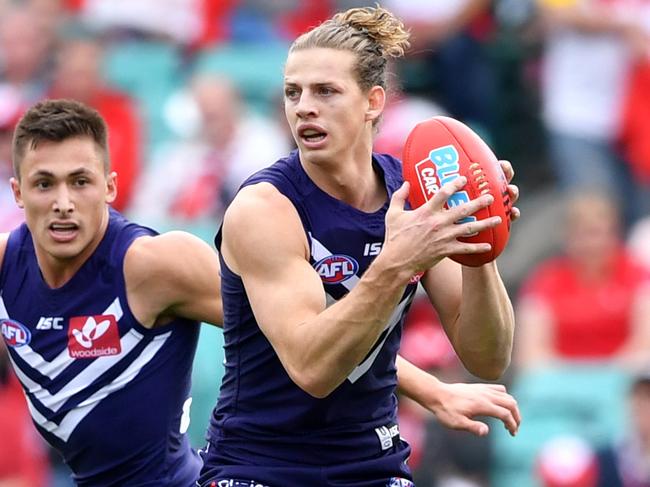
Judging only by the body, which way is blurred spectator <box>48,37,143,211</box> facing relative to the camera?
toward the camera

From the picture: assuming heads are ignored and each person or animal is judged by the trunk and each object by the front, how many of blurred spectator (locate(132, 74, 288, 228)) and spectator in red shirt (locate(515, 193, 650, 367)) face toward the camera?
2

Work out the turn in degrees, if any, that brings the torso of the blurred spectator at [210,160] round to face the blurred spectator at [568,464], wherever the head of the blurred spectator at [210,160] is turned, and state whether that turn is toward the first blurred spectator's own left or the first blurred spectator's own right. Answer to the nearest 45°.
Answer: approximately 45° to the first blurred spectator's own left

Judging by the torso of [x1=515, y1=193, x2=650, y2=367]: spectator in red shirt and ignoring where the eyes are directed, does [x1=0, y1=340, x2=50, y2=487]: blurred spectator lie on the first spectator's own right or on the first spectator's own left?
on the first spectator's own right

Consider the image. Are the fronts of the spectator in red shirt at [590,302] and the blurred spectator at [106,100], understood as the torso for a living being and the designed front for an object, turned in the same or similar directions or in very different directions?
same or similar directions

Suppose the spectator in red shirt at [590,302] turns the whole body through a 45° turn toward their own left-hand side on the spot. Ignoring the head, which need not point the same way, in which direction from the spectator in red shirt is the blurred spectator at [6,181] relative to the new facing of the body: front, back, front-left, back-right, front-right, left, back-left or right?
back-right

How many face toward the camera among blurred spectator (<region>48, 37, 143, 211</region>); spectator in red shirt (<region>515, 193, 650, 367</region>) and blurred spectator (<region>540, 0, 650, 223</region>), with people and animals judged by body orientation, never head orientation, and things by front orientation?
3

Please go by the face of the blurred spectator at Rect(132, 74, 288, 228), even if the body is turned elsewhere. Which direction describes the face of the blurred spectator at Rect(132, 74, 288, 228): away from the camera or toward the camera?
toward the camera

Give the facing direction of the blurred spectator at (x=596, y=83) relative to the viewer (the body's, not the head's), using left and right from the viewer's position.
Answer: facing the viewer

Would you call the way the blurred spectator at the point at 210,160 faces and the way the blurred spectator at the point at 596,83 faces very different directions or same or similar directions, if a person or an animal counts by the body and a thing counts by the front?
same or similar directions

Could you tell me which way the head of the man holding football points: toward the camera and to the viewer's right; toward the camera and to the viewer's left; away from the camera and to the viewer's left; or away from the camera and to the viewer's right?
toward the camera and to the viewer's left

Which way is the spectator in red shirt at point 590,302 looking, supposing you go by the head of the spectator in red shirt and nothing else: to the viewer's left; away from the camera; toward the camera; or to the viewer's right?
toward the camera

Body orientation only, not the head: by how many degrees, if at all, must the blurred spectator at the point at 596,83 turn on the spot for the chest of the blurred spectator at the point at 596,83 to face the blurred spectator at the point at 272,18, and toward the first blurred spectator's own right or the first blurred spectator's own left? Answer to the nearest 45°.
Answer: approximately 90° to the first blurred spectator's own right

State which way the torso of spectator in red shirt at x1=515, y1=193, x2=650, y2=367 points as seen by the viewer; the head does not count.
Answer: toward the camera

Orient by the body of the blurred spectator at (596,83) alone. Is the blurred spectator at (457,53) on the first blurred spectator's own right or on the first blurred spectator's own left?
on the first blurred spectator's own right

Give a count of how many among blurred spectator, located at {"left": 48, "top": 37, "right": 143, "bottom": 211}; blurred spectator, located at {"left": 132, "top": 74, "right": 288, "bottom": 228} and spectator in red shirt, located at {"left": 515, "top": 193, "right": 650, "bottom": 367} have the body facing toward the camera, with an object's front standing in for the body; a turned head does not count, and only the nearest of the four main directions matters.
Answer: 3

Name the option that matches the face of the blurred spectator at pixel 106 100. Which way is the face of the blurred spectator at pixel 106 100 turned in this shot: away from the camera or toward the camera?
toward the camera
